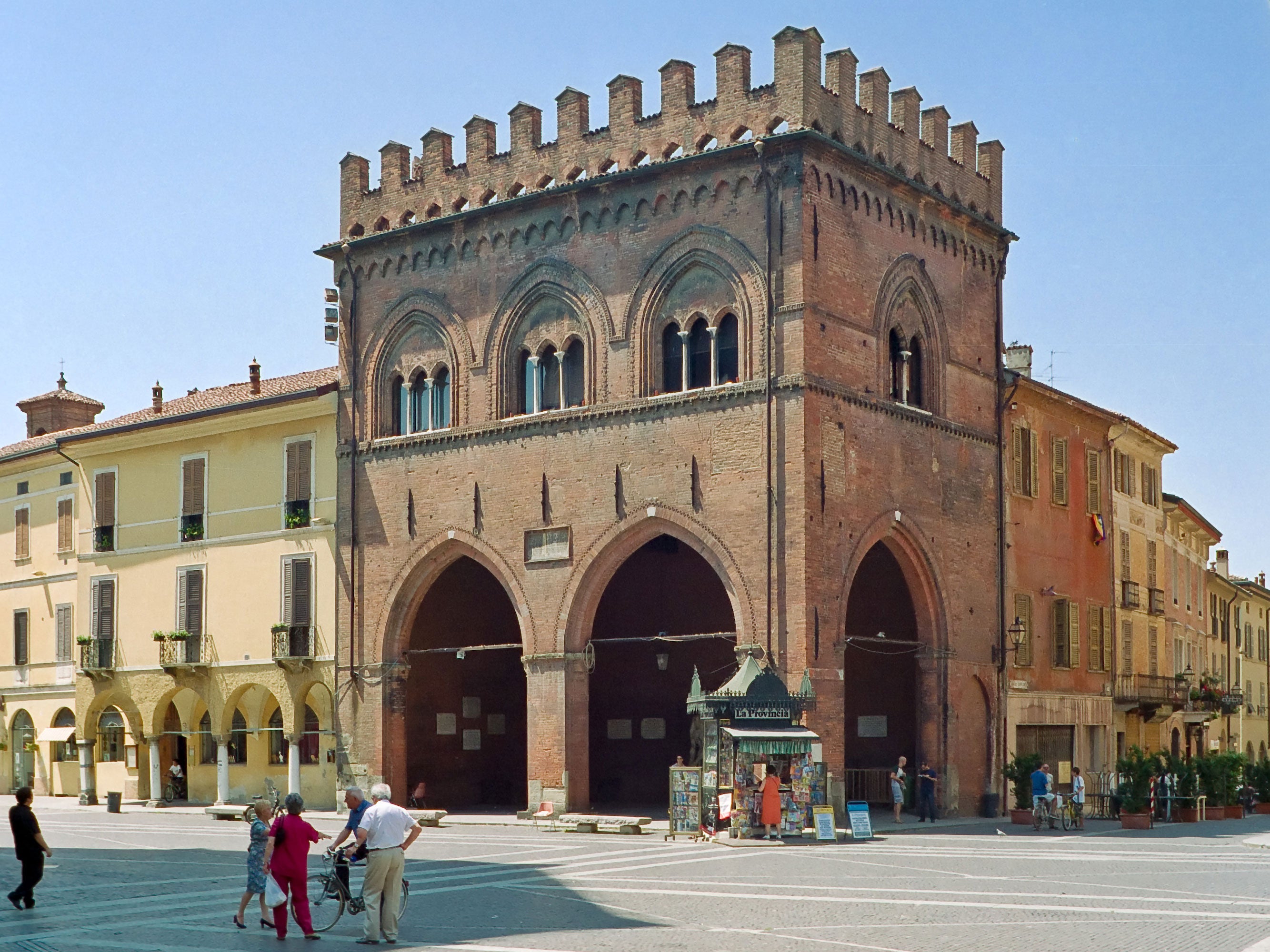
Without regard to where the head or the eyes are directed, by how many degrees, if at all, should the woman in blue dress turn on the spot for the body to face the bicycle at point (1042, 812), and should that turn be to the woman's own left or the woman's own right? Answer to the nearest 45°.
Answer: approximately 45° to the woman's own left

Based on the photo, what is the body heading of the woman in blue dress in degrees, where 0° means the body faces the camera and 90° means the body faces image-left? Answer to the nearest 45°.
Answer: approximately 270°

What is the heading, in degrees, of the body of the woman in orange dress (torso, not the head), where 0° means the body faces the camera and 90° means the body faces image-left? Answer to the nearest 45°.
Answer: approximately 180°

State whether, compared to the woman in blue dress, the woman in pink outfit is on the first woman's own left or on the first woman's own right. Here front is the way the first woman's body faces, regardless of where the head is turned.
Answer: on the first woman's own right

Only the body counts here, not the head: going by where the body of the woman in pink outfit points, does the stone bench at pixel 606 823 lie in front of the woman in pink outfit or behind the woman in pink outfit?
in front

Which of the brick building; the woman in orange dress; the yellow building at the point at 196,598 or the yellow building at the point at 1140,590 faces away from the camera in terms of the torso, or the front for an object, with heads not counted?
the woman in orange dress

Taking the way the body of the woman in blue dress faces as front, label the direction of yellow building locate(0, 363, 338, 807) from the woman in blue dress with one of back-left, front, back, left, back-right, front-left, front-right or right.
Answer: left

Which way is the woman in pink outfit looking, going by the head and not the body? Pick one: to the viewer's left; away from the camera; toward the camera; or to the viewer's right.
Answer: away from the camera

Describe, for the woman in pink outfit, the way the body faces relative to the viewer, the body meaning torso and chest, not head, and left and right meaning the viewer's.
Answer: facing away from the viewer and to the right of the viewer

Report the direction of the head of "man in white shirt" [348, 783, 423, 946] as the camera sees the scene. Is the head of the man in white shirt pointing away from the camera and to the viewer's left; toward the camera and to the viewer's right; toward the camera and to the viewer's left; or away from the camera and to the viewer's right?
away from the camera and to the viewer's left
